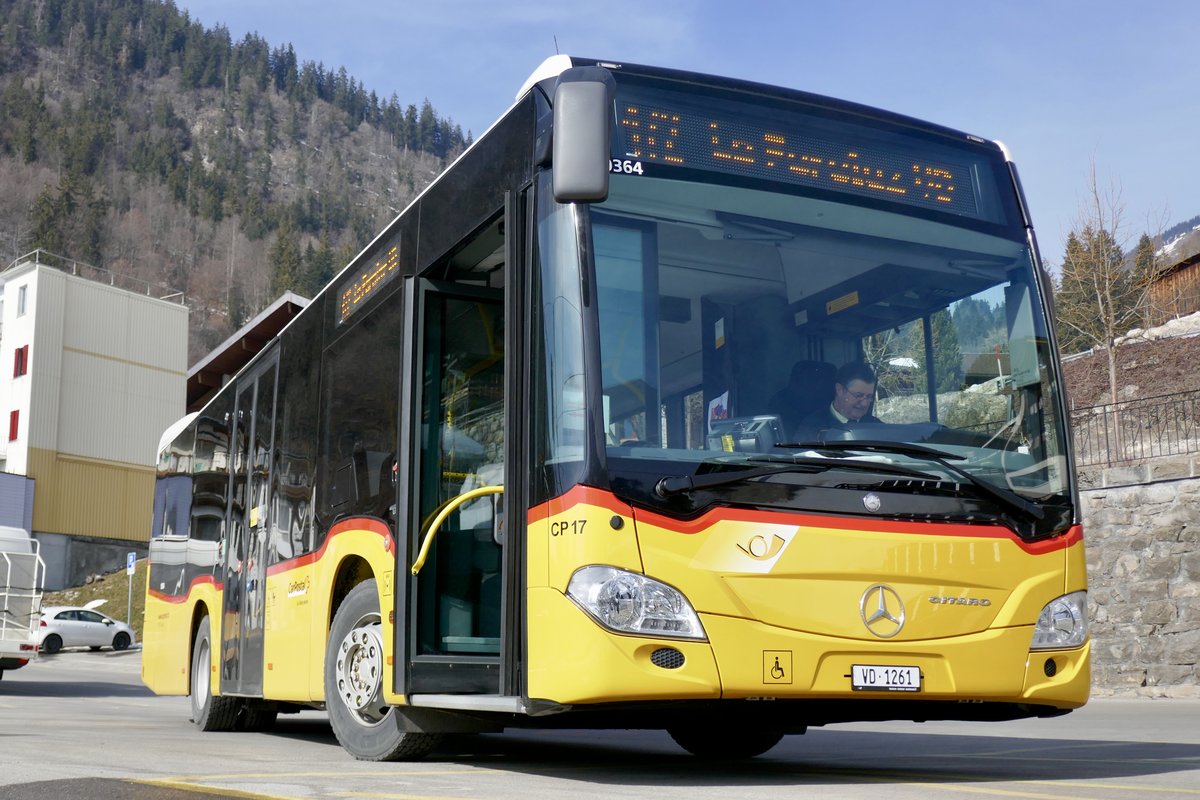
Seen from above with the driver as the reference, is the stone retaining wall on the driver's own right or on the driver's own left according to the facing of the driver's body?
on the driver's own left

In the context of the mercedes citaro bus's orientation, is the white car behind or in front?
behind

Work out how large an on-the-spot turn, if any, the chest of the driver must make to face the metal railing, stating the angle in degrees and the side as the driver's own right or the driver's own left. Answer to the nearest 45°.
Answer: approximately 135° to the driver's own left

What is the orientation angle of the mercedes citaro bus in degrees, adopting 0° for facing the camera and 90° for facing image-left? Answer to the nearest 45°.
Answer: approximately 315°

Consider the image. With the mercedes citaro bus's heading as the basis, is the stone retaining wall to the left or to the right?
on its left

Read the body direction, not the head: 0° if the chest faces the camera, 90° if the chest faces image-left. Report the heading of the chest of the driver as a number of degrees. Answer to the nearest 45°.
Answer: approximately 315°

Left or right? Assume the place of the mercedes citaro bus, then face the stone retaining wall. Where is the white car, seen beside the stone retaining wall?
left

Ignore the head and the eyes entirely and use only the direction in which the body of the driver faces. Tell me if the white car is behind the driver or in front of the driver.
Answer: behind
